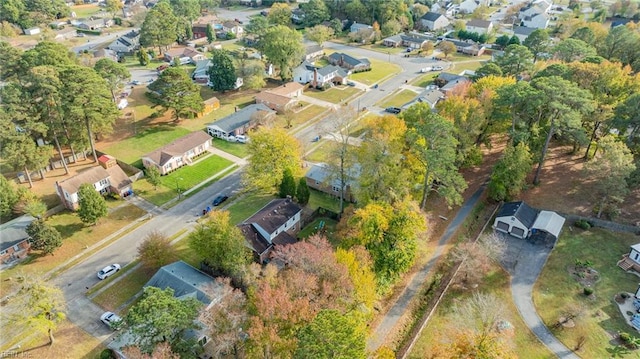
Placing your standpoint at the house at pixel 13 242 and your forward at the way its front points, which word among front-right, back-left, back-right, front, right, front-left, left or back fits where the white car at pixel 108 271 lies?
front

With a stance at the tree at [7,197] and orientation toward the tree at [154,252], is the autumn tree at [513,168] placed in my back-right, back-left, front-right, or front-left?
front-left

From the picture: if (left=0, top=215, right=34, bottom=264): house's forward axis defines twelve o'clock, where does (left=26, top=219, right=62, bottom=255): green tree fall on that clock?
The green tree is roughly at 10 o'clock from the house.

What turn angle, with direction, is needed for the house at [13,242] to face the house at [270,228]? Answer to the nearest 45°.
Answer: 0° — it already faces it

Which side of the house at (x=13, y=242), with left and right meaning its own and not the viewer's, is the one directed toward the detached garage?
front

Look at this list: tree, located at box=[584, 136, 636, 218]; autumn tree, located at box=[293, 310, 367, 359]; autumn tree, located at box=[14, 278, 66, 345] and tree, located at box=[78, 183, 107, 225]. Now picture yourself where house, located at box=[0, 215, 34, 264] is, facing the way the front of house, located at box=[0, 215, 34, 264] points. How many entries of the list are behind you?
0

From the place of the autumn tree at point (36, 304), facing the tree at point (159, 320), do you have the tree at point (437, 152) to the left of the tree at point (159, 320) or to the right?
left

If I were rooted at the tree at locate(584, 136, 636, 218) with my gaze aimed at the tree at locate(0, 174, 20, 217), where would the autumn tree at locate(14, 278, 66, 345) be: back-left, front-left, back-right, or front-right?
front-left

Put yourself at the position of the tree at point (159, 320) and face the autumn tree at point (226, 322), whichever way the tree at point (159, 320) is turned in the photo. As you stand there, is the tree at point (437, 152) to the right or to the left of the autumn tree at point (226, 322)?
left

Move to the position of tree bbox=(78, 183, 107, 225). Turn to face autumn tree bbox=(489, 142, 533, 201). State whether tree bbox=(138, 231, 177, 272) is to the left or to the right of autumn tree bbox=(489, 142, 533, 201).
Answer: right

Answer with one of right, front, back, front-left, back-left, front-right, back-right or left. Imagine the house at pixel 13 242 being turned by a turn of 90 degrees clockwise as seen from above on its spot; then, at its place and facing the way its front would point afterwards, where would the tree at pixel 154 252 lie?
left

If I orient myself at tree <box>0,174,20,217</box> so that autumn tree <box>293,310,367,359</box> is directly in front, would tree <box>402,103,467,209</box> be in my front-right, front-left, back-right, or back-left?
front-left

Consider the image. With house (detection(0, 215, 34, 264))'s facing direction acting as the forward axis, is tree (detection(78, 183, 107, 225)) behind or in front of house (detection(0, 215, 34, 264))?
in front

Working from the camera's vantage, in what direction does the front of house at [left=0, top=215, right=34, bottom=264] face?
facing the viewer and to the right of the viewer
